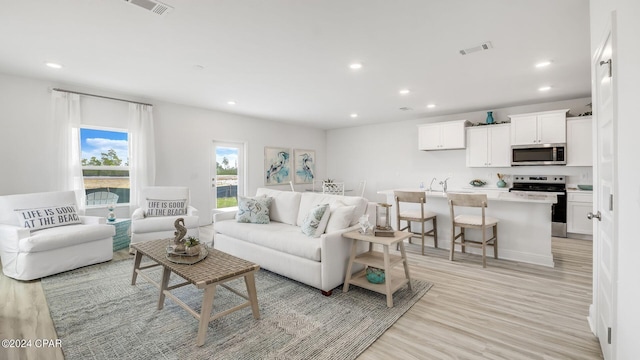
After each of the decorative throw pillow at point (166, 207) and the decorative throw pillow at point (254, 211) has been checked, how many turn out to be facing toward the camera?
2

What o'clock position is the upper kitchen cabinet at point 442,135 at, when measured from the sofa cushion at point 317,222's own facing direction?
The upper kitchen cabinet is roughly at 6 o'clock from the sofa cushion.

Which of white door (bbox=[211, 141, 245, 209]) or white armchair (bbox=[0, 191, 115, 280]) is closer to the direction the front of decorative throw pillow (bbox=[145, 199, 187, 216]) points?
the white armchair

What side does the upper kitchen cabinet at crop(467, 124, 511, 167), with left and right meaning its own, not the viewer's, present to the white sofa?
front

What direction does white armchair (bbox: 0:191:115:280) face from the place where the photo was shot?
facing the viewer and to the right of the viewer

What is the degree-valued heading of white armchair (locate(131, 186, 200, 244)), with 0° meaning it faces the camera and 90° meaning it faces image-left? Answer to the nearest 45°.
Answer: approximately 0°

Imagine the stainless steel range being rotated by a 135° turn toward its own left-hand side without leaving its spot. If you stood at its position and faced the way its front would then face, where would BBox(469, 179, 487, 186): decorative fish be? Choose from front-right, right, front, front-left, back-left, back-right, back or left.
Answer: back-left

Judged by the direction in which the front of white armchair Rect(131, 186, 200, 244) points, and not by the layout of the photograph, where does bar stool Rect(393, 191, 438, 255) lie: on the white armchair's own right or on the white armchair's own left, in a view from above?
on the white armchair's own left

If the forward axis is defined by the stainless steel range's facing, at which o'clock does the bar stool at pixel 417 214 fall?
The bar stool is roughly at 1 o'clock from the stainless steel range.
